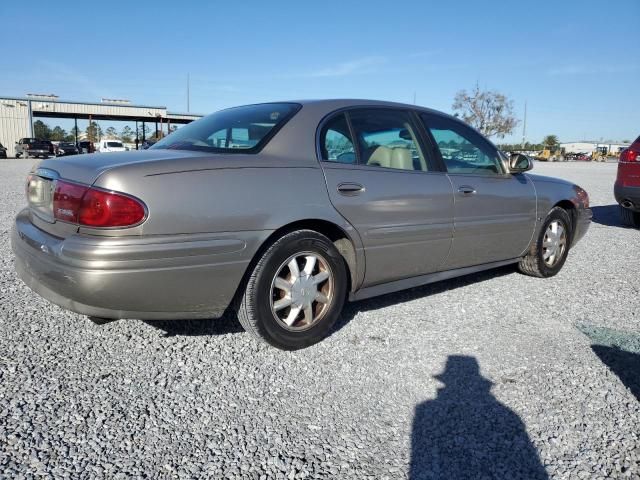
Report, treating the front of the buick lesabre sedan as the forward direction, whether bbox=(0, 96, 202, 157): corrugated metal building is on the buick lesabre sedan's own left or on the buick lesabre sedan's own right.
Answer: on the buick lesabre sedan's own left

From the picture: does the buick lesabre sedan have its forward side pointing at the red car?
yes

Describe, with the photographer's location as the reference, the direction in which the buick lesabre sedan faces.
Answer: facing away from the viewer and to the right of the viewer

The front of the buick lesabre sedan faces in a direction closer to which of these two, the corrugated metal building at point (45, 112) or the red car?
the red car
